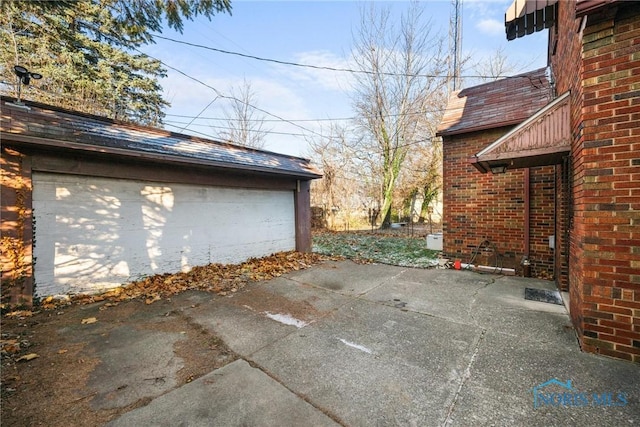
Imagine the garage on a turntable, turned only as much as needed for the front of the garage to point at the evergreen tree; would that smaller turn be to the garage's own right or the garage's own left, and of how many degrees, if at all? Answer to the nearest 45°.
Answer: approximately 135° to the garage's own left

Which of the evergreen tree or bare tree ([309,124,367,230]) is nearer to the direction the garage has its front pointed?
the bare tree

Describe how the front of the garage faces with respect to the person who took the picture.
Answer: facing the viewer and to the right of the viewer

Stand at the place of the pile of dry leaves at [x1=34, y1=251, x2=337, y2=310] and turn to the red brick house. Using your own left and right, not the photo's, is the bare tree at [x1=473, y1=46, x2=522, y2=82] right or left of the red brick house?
left

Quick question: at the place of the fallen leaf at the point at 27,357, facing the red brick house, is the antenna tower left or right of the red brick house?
left

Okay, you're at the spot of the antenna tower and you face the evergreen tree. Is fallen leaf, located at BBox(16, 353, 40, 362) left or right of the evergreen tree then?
left

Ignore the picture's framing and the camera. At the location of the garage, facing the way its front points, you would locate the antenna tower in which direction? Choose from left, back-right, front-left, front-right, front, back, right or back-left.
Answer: front-left

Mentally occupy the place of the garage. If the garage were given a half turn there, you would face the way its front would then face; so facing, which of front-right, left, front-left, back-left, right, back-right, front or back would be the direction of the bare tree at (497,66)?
back-right

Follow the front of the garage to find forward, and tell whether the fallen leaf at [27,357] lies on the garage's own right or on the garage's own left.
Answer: on the garage's own right
